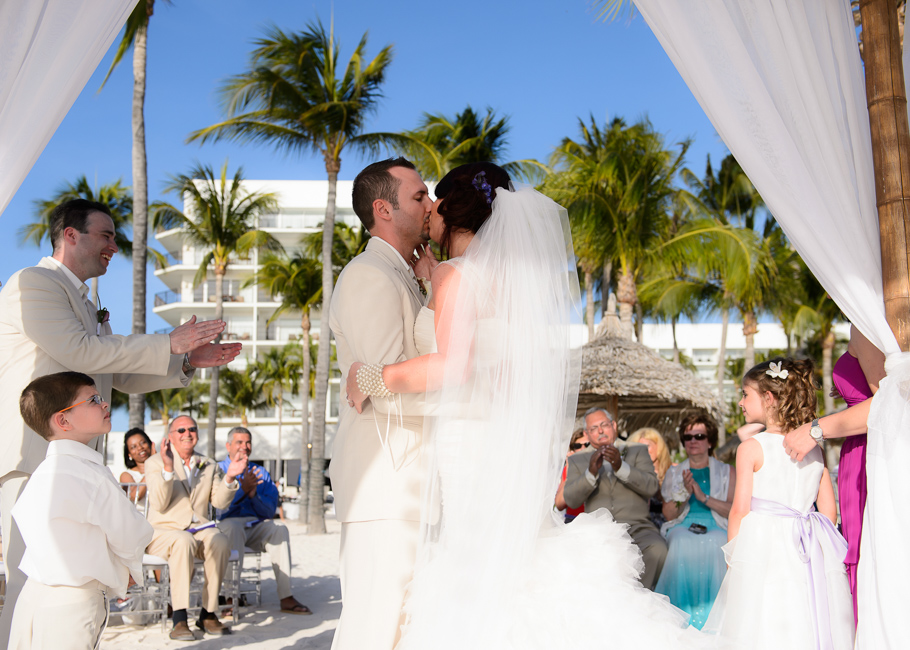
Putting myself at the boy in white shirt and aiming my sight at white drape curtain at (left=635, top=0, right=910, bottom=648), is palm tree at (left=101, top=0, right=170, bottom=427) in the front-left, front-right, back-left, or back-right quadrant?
back-left

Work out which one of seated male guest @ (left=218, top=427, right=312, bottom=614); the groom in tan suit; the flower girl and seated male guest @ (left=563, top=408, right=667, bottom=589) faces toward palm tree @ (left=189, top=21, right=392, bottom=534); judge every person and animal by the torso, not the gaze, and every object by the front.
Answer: the flower girl

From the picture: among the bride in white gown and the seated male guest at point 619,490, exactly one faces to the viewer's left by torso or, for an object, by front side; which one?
the bride in white gown

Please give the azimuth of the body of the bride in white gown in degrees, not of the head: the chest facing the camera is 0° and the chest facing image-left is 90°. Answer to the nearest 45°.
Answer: approximately 90°

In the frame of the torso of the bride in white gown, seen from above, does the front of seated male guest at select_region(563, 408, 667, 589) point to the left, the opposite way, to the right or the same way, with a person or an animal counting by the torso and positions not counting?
to the left

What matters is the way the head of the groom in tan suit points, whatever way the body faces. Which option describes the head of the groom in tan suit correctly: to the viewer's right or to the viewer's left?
to the viewer's right

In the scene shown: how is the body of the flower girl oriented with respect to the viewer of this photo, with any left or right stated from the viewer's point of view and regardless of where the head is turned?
facing away from the viewer and to the left of the viewer

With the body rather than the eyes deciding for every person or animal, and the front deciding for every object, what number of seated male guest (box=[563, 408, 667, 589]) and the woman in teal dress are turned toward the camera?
2

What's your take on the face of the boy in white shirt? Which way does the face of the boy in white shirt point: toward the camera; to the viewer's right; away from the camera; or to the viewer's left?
to the viewer's right

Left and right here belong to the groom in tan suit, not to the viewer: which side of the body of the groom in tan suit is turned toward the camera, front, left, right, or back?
right

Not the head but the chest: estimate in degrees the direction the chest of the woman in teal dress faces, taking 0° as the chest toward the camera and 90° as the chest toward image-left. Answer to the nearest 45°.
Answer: approximately 0°
